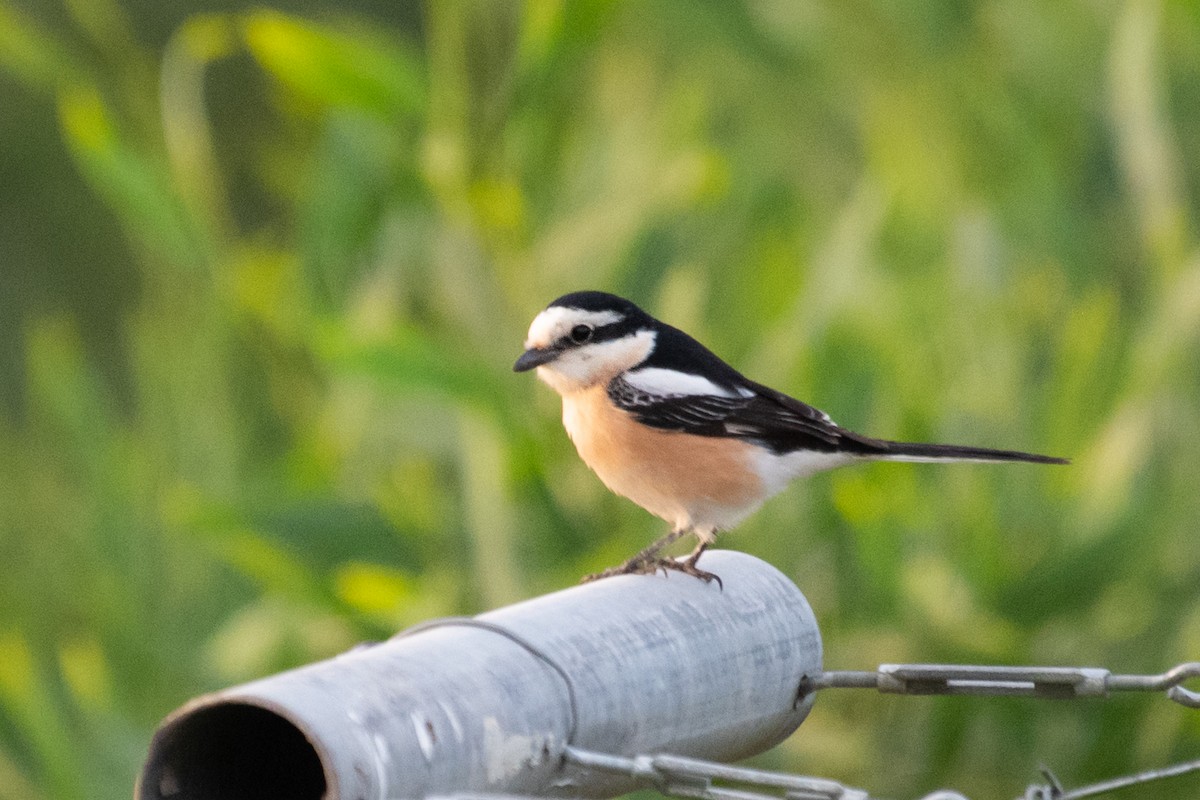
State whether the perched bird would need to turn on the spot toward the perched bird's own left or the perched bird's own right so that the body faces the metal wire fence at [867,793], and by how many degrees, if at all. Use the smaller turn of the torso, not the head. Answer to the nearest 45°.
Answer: approximately 90° to the perched bird's own left

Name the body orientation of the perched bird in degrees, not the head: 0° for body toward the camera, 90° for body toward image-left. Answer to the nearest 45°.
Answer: approximately 90°

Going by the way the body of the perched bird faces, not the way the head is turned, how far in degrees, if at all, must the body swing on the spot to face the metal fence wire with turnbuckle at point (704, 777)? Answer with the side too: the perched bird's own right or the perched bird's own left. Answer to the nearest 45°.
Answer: approximately 90° to the perched bird's own left

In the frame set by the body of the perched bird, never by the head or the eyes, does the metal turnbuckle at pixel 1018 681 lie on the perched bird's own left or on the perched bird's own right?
on the perched bird's own left
